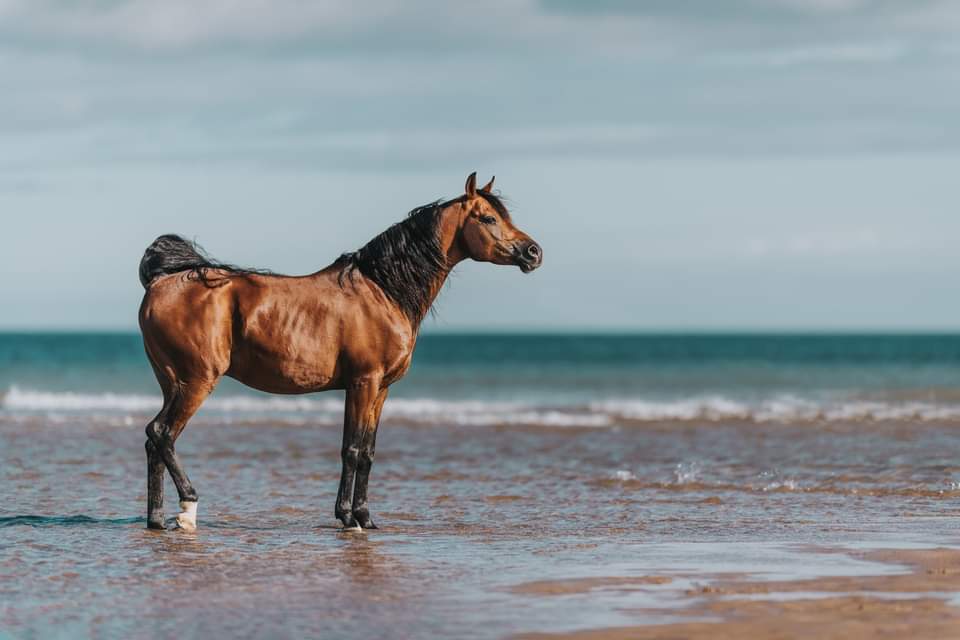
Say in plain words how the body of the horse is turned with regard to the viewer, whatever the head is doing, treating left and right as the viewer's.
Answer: facing to the right of the viewer
